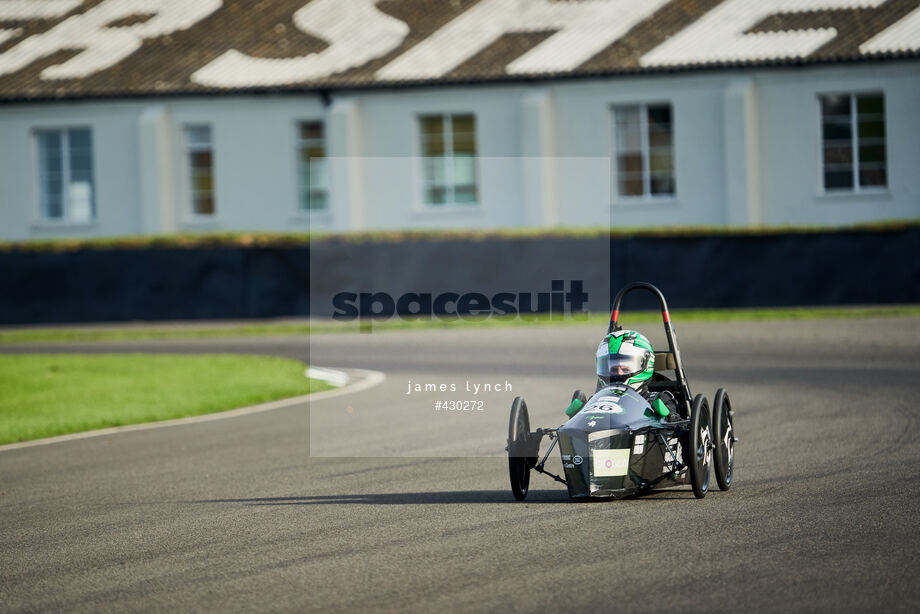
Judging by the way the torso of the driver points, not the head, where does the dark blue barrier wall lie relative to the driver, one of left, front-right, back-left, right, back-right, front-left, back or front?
back-right

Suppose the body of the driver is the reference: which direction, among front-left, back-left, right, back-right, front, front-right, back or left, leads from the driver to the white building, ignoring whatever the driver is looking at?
back-right

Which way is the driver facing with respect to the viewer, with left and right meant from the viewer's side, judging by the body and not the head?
facing the viewer and to the left of the viewer

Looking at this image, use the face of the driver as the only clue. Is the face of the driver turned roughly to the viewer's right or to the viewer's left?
to the viewer's left
